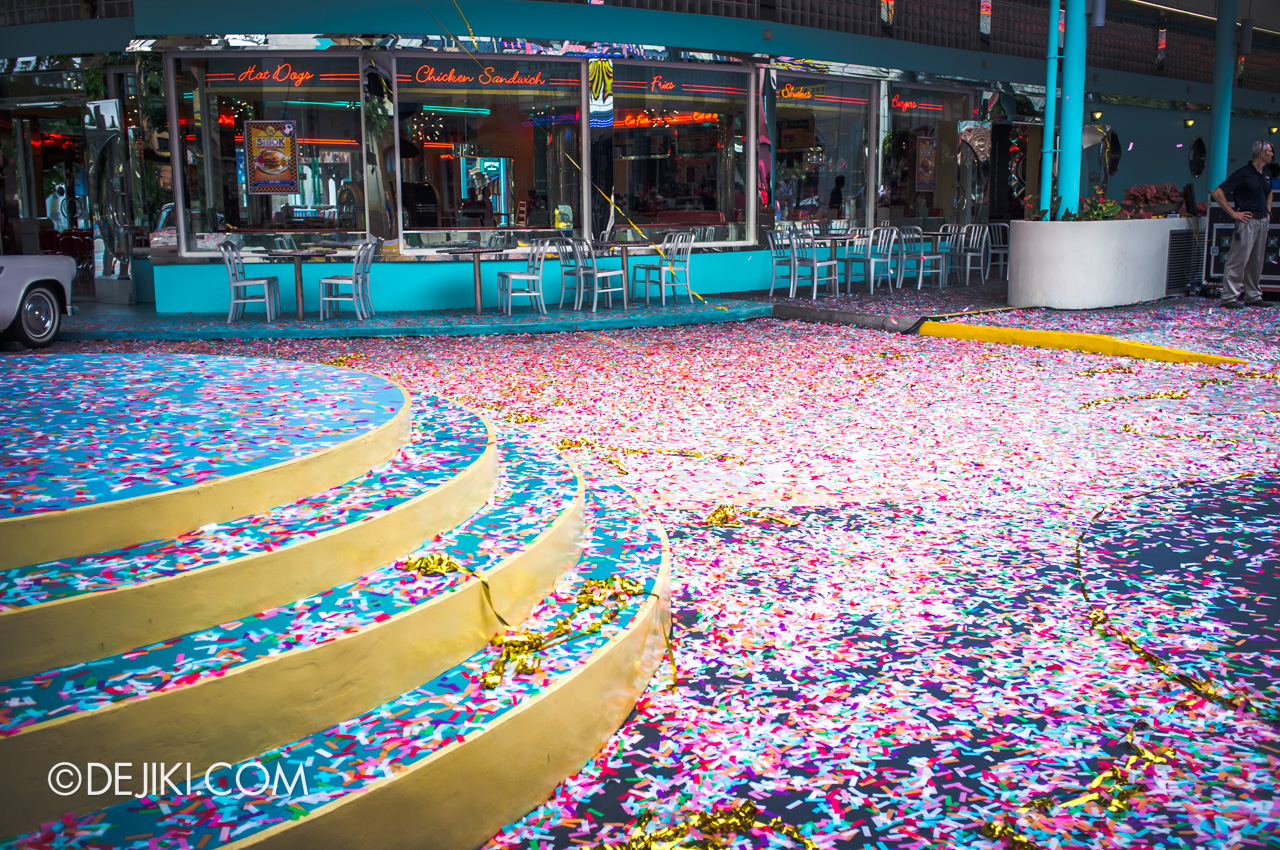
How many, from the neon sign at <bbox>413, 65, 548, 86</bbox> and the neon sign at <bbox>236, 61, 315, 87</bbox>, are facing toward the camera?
2

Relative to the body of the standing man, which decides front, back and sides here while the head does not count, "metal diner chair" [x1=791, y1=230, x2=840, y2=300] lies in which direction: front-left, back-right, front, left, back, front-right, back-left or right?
back-right

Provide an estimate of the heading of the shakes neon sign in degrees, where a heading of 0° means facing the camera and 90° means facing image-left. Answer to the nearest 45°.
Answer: approximately 0°

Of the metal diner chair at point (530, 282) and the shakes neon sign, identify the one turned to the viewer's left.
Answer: the metal diner chair

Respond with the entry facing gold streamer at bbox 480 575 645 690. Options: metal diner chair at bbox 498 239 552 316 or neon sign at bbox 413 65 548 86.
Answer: the neon sign

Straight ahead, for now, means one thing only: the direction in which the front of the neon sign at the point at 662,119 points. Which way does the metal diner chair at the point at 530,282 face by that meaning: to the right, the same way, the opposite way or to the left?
to the right

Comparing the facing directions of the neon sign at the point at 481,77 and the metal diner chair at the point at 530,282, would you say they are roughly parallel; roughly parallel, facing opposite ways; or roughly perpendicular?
roughly perpendicular

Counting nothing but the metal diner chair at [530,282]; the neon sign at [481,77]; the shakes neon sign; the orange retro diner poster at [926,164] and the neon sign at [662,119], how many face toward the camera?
4

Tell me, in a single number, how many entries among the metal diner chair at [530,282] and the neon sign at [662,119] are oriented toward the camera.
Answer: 1
